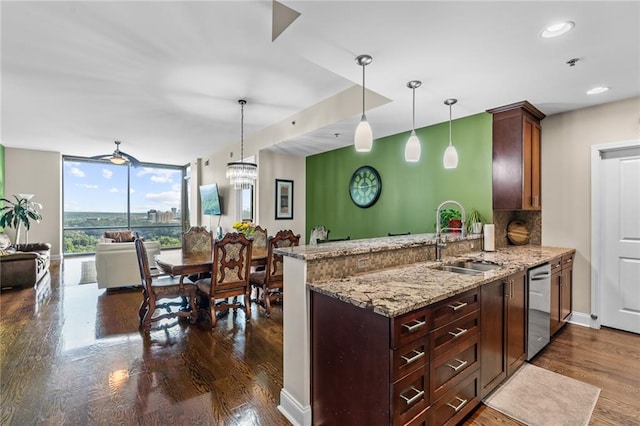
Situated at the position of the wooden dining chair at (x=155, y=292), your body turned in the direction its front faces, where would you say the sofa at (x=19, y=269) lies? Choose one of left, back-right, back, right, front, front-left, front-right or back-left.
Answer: back-left

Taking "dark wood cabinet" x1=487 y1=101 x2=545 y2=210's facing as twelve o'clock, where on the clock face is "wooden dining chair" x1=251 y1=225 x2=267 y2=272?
The wooden dining chair is roughly at 4 o'clock from the dark wood cabinet.

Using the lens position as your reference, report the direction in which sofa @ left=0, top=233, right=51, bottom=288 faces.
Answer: facing to the right of the viewer

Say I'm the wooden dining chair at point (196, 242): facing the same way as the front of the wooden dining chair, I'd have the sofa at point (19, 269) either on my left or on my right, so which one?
on my right

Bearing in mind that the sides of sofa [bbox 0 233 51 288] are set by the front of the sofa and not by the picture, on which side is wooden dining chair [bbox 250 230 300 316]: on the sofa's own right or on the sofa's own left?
on the sofa's own right

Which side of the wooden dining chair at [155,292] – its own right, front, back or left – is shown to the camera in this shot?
right

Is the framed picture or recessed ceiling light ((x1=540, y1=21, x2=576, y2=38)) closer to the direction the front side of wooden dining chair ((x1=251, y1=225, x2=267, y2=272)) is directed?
the recessed ceiling light
